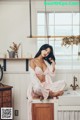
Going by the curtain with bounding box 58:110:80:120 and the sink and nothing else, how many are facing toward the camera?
2

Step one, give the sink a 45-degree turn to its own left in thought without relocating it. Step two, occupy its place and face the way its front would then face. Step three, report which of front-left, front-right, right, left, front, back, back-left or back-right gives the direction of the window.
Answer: back-left

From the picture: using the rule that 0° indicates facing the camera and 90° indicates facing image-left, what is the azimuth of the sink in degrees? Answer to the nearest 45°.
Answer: approximately 0°

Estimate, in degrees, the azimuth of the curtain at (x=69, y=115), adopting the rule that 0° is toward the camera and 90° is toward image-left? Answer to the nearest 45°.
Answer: approximately 0°
